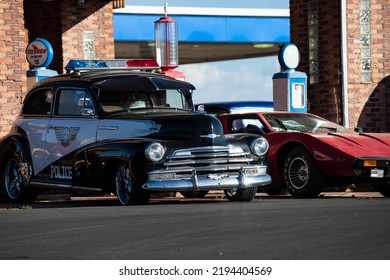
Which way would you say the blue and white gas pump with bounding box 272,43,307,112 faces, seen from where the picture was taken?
facing the viewer and to the right of the viewer

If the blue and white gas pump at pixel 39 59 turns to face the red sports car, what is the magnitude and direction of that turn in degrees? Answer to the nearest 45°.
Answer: approximately 90° to its left

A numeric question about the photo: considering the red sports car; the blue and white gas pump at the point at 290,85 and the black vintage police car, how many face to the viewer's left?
0

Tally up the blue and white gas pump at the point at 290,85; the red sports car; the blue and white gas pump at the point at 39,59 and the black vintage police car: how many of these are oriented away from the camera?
0

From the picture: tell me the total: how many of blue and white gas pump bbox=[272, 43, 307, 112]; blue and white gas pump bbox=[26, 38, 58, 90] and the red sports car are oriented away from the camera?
0

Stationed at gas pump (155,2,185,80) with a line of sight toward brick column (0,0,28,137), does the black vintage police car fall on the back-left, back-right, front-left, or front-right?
front-left

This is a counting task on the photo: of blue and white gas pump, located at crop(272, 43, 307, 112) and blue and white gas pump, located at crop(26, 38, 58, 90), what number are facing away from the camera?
0

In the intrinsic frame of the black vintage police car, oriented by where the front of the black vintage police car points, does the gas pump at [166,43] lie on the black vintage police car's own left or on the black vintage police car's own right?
on the black vintage police car's own left

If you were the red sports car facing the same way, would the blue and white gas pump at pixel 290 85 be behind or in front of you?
behind

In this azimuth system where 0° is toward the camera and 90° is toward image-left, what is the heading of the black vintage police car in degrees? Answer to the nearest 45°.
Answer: approximately 315°

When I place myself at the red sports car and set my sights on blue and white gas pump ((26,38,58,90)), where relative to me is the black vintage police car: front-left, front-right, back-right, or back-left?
front-left

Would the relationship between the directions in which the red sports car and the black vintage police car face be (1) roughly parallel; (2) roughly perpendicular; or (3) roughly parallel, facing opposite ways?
roughly parallel

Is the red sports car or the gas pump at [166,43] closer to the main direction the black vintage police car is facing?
the red sports car

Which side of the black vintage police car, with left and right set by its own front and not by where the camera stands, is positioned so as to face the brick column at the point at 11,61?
back

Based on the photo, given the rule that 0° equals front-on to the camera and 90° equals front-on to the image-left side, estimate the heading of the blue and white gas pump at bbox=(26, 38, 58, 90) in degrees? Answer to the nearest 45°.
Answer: approximately 45°

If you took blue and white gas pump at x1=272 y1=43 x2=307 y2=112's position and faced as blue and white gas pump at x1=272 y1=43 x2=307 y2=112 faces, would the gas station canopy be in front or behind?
behind
